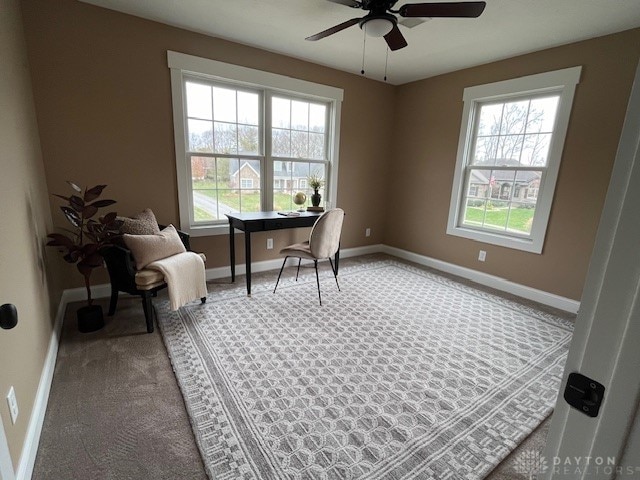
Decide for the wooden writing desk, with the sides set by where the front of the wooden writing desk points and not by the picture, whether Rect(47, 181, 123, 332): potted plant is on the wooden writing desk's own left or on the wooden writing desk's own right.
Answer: on the wooden writing desk's own right

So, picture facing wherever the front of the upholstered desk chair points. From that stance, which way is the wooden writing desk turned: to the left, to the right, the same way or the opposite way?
the opposite way

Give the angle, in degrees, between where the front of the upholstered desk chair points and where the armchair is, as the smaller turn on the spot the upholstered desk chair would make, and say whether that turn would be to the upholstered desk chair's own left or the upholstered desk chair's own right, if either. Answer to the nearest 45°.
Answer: approximately 90° to the upholstered desk chair's own left

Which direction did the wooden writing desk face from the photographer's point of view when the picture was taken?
facing the viewer and to the right of the viewer

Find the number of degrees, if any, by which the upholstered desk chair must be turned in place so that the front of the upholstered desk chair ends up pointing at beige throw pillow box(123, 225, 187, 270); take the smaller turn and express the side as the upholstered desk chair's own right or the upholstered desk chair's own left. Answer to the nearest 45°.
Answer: approximately 45° to the upholstered desk chair's own left

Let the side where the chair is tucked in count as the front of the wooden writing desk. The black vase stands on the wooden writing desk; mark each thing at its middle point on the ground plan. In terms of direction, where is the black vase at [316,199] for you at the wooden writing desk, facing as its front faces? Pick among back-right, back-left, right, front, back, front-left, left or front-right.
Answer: left

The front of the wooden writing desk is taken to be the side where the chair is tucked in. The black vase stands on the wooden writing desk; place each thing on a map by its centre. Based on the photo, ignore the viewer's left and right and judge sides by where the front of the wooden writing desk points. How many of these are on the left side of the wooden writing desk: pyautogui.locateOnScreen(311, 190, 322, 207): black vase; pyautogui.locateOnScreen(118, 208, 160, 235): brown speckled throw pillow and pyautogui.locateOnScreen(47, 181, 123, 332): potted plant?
1

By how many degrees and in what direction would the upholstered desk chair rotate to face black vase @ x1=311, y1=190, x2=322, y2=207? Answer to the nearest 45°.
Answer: approximately 45° to its right

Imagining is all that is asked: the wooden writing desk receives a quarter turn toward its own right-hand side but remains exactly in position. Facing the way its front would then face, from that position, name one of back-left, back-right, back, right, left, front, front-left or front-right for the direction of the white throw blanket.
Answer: front

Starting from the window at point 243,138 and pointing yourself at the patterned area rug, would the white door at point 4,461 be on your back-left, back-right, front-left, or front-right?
front-right

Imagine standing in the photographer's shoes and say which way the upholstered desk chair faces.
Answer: facing away from the viewer and to the left of the viewer
